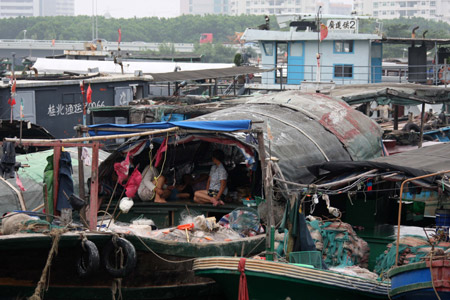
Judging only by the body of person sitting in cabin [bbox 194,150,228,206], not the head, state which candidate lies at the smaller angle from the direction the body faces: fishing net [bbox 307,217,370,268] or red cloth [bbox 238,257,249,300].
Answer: the red cloth

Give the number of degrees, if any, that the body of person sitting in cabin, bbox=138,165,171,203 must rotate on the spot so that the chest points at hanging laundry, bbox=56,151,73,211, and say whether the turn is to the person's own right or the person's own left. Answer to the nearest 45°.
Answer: approximately 135° to the person's own right

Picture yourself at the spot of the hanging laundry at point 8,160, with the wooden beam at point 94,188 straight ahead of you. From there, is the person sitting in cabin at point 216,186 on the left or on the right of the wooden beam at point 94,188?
left

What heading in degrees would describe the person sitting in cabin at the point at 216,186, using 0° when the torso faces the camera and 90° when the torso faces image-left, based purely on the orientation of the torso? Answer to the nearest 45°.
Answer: approximately 45°
